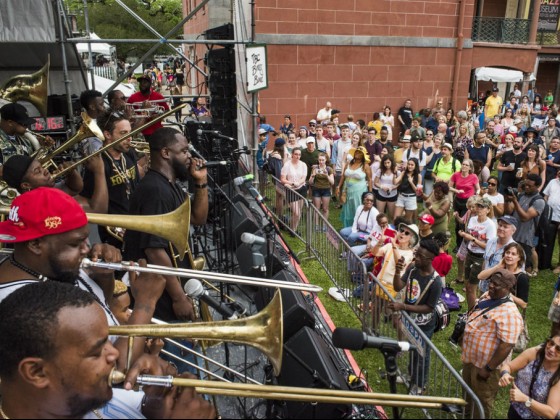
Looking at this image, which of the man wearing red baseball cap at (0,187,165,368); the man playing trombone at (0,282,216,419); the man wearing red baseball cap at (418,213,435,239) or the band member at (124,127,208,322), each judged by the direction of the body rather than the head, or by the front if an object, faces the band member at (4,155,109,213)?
the man wearing red baseball cap at (418,213,435,239)

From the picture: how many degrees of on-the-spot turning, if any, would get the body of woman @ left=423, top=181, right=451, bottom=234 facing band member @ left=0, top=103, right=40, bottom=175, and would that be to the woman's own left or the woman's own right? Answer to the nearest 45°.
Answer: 0° — they already face them

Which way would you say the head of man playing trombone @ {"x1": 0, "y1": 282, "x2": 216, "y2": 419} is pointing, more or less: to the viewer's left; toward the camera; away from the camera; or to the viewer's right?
to the viewer's right

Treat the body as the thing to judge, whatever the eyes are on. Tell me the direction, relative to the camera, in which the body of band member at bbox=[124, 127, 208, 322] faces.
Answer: to the viewer's right

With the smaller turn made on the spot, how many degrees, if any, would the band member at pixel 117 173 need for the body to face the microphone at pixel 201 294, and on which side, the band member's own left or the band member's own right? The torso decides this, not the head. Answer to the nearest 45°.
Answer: approximately 45° to the band member's own right

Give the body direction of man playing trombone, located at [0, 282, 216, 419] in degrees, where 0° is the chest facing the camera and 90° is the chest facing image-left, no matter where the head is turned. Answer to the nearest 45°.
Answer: approximately 270°

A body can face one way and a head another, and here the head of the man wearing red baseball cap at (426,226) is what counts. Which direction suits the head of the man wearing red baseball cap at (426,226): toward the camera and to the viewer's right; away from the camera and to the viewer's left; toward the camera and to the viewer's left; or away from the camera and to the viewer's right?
toward the camera and to the viewer's left

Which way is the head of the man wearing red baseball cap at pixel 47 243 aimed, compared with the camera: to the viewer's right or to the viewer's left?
to the viewer's right

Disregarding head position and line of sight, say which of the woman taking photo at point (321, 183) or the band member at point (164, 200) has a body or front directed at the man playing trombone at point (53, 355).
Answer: the woman taking photo

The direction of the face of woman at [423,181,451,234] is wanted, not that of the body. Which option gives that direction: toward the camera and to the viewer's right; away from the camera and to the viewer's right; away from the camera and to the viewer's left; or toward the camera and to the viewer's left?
toward the camera and to the viewer's left

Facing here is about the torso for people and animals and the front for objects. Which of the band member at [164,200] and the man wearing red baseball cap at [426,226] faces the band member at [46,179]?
the man wearing red baseball cap

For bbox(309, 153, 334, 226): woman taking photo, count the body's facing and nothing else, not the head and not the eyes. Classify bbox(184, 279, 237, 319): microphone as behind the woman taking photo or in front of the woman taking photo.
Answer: in front

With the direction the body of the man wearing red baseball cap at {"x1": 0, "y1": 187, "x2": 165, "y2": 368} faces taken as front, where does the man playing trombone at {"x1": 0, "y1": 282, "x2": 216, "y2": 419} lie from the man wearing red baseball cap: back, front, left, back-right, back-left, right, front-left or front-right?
right

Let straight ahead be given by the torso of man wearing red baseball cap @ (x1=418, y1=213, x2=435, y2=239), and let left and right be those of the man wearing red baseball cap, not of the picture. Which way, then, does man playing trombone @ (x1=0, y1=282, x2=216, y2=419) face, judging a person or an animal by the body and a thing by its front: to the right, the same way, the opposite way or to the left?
the opposite way

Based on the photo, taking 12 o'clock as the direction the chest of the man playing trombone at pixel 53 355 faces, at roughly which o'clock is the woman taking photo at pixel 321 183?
The woman taking photo is roughly at 10 o'clock from the man playing trombone.
